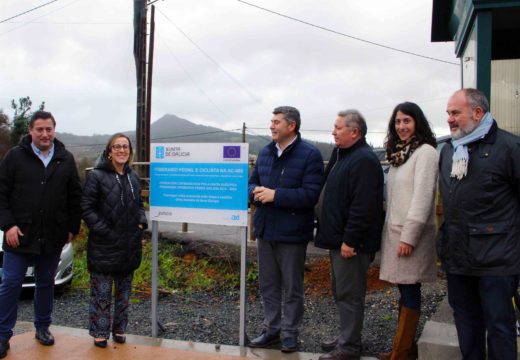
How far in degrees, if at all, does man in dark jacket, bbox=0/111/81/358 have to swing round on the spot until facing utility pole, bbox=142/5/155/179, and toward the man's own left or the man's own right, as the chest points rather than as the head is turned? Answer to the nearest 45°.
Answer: approximately 180°

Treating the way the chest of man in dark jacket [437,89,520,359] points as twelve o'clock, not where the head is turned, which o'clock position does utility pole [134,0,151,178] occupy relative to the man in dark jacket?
The utility pole is roughly at 3 o'clock from the man in dark jacket.

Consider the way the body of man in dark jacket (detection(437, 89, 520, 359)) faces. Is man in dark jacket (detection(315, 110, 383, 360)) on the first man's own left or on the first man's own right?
on the first man's own right

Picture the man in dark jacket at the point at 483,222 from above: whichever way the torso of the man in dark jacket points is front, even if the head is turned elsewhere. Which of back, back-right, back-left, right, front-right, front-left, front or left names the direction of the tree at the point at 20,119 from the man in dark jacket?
right

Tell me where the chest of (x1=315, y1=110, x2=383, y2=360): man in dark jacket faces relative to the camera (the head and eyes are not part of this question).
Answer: to the viewer's left

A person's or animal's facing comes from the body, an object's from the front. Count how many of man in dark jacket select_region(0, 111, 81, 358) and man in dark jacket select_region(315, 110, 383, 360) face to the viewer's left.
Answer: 1

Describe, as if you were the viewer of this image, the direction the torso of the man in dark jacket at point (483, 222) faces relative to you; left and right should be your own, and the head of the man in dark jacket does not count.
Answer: facing the viewer and to the left of the viewer

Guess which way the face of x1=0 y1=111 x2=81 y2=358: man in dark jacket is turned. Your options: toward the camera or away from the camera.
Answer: toward the camera

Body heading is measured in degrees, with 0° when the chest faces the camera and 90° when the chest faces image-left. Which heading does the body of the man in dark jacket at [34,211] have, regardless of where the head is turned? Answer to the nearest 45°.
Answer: approximately 0°

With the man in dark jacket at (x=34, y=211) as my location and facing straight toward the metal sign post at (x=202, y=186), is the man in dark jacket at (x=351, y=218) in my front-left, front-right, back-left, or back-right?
front-right

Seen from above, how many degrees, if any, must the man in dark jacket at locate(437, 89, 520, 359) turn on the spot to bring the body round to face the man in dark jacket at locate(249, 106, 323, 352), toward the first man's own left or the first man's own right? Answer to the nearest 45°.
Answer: approximately 90° to the first man's own right

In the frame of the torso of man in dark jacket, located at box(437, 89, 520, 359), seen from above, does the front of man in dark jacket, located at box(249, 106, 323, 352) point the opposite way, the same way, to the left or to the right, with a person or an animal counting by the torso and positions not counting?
the same way

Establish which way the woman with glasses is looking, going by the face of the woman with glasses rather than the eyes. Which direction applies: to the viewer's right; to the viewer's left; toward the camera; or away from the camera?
toward the camera

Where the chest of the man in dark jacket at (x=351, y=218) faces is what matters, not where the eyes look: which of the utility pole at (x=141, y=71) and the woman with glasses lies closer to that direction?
the woman with glasses

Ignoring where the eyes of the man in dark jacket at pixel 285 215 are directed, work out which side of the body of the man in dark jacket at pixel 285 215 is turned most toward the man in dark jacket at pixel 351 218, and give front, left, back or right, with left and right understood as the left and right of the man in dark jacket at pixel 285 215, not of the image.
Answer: left

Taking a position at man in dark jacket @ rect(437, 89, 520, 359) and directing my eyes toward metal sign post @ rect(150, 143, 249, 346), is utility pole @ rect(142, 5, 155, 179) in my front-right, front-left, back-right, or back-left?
front-right

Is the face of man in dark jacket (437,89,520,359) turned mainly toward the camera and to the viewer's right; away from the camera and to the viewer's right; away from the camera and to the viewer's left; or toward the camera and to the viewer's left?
toward the camera and to the viewer's left

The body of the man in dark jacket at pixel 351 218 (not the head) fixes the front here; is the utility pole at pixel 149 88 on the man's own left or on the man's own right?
on the man's own right

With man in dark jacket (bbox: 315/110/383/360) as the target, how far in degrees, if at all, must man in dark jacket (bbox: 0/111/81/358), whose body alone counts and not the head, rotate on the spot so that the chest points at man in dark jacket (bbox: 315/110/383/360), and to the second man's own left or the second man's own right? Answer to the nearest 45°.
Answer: approximately 45° to the second man's own left
